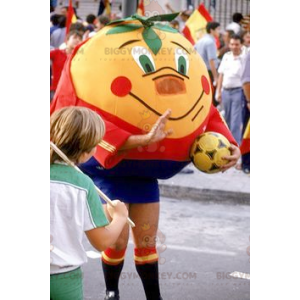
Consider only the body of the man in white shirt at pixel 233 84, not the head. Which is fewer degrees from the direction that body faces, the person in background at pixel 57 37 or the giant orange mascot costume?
the giant orange mascot costume

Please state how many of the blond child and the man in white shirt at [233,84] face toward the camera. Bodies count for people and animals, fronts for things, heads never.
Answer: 1

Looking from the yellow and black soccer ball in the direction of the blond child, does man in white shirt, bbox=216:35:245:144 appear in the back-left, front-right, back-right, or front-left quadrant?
back-right

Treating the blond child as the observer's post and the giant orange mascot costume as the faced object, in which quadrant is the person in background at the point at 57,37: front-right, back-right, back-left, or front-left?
front-left

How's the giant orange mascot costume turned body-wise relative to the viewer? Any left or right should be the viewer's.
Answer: facing the viewer and to the right of the viewer

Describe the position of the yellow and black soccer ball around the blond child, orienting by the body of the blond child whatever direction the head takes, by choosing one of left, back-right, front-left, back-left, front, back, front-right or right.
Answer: front

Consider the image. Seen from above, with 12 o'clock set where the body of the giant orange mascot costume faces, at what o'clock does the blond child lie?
The blond child is roughly at 2 o'clock from the giant orange mascot costume.

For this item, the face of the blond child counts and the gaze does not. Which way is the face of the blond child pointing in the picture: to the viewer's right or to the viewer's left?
to the viewer's right

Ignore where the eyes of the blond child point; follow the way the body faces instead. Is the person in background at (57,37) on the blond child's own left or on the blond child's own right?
on the blond child's own left

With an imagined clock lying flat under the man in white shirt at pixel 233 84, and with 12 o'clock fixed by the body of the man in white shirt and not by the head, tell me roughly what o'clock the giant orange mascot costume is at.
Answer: The giant orange mascot costume is roughly at 12 o'clock from the man in white shirt.

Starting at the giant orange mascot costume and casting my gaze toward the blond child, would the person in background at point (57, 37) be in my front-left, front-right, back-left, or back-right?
back-right

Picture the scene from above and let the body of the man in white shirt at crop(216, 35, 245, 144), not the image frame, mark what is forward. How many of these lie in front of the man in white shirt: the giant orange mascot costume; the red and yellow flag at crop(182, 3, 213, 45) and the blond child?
2

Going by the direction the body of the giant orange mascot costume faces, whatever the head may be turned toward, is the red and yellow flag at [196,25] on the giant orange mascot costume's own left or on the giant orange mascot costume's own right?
on the giant orange mascot costume's own left

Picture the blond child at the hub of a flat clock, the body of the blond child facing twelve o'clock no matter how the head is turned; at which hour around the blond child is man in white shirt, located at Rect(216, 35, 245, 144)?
The man in white shirt is roughly at 11 o'clock from the blond child.

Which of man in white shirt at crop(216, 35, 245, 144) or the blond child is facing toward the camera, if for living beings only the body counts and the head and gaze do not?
the man in white shirt

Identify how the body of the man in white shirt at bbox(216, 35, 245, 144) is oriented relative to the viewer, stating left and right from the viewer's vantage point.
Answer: facing the viewer

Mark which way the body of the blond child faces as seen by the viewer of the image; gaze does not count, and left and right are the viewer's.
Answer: facing away from the viewer and to the right of the viewer
